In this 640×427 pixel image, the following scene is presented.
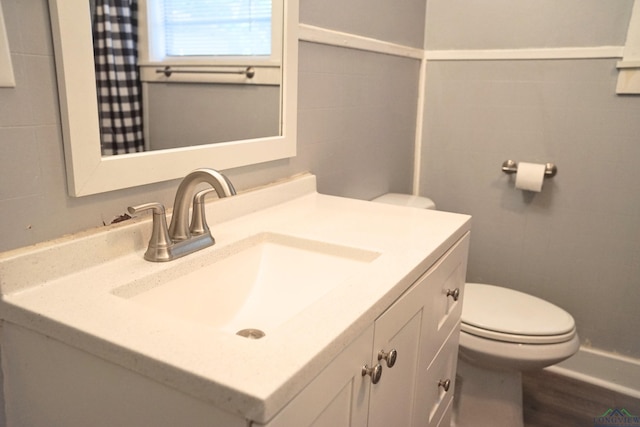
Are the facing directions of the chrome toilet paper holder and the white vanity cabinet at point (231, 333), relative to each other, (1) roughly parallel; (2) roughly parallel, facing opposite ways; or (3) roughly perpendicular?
roughly perpendicular

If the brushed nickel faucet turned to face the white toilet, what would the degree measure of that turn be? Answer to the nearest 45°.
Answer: approximately 45° to its left

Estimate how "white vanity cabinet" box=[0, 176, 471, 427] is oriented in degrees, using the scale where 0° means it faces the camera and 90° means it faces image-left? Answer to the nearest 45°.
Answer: approximately 315°

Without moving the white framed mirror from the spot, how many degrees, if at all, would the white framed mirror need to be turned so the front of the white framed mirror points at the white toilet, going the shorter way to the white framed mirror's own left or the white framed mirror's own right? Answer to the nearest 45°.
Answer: approximately 45° to the white framed mirror's own left

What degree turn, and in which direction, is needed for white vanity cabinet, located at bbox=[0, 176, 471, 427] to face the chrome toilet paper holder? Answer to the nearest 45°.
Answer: approximately 90° to its left

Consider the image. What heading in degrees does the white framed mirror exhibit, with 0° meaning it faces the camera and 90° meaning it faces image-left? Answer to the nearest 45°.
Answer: approximately 315°

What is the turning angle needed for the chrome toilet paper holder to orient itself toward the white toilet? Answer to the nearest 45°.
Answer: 0° — it already faces it

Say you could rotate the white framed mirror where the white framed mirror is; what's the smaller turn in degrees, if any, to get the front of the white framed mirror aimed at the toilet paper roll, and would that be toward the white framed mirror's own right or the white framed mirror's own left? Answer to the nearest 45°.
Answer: approximately 90° to the white framed mirror's own left

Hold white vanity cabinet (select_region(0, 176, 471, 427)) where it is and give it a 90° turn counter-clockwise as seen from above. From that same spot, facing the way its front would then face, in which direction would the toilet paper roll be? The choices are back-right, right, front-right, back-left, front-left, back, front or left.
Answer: front
